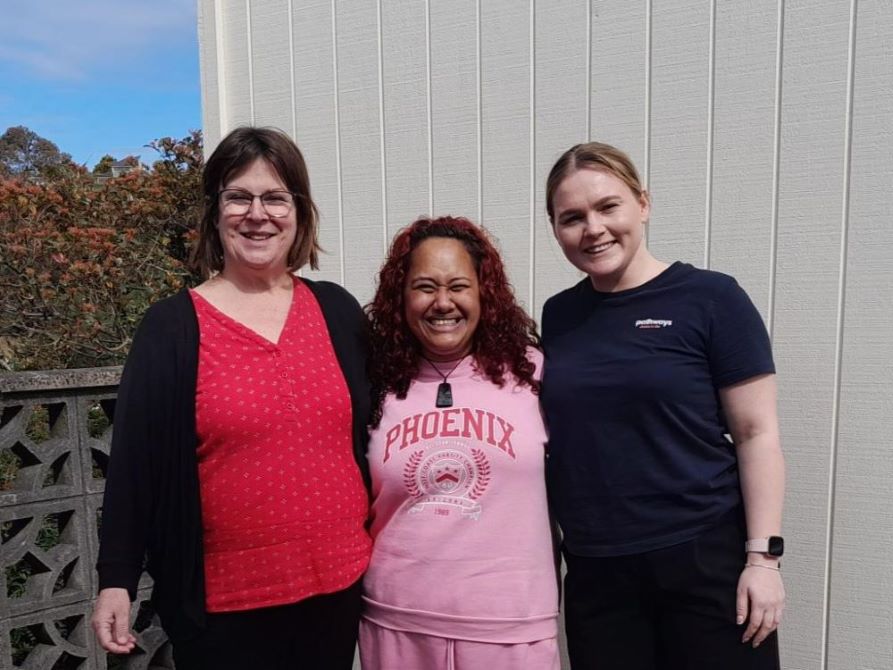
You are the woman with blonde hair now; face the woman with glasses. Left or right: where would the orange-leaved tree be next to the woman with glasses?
right

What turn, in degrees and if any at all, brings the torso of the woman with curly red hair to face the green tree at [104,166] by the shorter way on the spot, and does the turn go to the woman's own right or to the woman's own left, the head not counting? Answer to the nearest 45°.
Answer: approximately 135° to the woman's own right

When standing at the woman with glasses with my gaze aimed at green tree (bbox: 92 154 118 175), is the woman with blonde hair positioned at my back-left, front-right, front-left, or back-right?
back-right

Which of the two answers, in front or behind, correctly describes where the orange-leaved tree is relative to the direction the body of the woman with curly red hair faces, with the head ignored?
behind

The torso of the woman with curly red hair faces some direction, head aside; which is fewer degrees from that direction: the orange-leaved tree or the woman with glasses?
the woman with glasses

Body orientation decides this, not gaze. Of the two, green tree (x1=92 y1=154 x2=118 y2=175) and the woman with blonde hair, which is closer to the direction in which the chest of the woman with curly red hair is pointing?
the woman with blonde hair

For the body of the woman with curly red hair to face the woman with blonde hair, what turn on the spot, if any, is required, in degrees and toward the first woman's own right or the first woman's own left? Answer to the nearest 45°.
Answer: approximately 90° to the first woman's own left

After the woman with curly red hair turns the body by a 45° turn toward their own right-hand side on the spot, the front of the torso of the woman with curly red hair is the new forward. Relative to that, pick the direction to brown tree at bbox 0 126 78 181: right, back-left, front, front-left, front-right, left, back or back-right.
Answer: right

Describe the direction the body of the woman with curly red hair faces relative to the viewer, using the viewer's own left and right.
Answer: facing the viewer

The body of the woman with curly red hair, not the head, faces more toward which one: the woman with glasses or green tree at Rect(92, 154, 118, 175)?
the woman with glasses

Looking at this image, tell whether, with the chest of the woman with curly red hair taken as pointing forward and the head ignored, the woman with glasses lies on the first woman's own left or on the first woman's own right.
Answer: on the first woman's own right

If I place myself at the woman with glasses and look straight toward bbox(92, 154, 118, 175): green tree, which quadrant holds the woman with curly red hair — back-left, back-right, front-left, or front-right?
back-right

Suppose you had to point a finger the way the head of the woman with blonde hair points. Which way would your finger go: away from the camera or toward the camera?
toward the camera

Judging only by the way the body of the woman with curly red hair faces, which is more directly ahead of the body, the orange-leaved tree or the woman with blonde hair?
the woman with blonde hair
